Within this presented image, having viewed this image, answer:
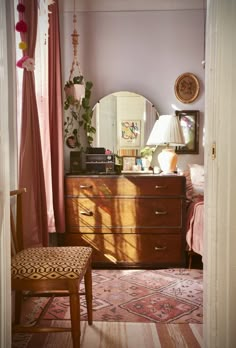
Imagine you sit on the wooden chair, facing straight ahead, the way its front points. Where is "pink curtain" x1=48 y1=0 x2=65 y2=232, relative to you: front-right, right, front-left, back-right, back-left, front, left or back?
left

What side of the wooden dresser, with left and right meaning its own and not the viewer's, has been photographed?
front

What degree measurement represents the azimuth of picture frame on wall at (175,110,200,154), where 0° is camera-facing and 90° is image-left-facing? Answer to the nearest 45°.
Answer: approximately 0°

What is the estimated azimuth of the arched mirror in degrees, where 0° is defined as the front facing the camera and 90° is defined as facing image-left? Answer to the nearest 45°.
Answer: approximately 0°

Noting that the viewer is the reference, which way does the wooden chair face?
facing to the right of the viewer

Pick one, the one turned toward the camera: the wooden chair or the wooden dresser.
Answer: the wooden dresser

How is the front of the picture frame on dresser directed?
toward the camera

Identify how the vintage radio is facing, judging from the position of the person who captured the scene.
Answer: facing the viewer

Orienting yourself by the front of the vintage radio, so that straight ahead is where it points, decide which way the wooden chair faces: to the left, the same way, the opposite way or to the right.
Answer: to the left

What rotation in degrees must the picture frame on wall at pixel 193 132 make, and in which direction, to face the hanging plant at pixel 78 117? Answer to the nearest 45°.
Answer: approximately 90° to its right

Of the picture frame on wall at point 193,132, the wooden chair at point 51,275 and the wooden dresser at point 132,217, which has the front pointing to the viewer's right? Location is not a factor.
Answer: the wooden chair

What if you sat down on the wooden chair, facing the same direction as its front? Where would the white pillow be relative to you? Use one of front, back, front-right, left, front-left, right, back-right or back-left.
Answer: front-left

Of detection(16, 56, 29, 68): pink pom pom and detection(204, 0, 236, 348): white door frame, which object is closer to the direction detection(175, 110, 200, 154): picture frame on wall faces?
the white door frame

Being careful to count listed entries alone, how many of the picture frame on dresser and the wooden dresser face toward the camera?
2

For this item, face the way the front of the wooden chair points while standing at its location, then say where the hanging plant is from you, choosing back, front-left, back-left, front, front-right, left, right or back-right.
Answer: left

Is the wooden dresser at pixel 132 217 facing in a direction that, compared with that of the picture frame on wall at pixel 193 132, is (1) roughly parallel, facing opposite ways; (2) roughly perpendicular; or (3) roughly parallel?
roughly parallel

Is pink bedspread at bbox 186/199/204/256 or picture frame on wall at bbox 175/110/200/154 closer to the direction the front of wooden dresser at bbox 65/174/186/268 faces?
the pink bedspread

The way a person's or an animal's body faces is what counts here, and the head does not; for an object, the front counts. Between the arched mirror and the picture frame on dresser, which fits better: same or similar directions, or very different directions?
same or similar directions
